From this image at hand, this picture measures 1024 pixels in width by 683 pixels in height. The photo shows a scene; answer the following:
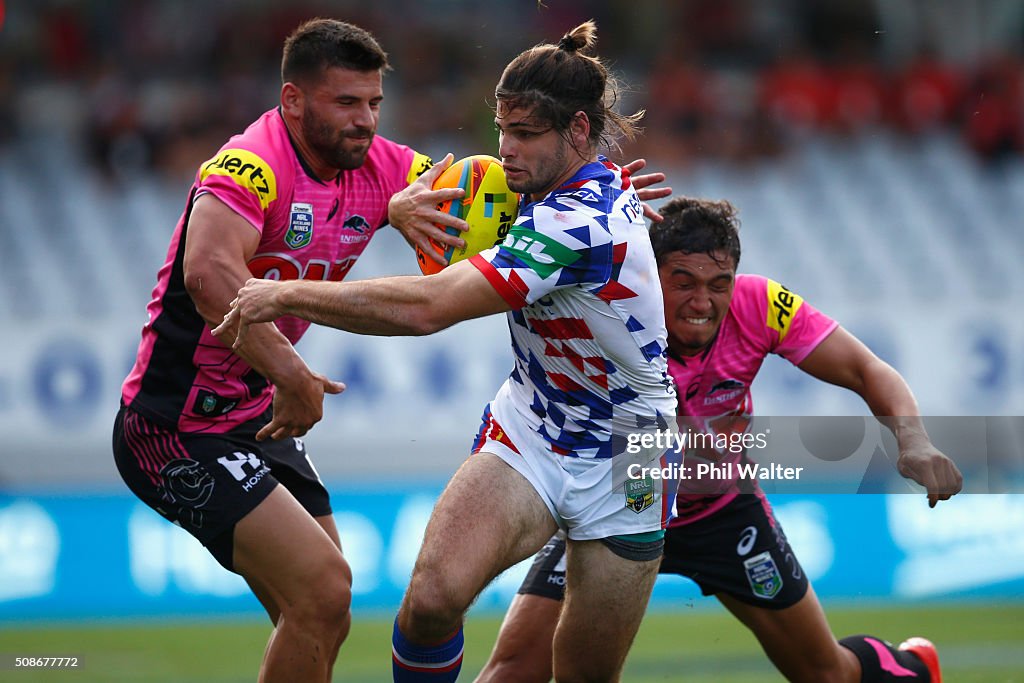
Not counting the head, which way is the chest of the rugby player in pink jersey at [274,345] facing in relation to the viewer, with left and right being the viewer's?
facing the viewer and to the right of the viewer

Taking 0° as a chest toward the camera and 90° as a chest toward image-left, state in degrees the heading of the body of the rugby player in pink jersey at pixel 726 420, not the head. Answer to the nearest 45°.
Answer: approximately 45°

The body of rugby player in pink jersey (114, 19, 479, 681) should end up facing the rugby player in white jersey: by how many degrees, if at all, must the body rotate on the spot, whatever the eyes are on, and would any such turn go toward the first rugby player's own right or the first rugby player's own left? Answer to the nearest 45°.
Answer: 0° — they already face them

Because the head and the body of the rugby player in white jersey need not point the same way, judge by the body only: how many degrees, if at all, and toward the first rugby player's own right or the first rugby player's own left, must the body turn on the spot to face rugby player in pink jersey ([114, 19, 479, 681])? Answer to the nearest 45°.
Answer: approximately 90° to the first rugby player's own right

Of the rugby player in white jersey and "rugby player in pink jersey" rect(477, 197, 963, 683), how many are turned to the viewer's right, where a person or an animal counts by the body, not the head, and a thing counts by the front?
0

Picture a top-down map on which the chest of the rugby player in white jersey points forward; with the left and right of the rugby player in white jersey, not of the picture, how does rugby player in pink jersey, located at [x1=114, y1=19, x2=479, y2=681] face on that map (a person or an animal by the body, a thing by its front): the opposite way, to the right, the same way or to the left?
to the left

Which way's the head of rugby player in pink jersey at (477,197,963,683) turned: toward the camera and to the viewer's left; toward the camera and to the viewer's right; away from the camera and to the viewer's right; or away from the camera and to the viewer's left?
toward the camera and to the viewer's left

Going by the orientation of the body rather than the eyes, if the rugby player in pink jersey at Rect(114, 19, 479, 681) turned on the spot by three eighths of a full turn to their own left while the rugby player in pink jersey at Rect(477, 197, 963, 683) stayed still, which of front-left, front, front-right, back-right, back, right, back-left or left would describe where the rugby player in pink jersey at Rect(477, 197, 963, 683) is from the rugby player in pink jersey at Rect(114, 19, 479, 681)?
right

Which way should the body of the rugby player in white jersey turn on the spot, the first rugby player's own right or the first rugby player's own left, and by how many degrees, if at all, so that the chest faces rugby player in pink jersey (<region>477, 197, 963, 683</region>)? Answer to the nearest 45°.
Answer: approximately 180°
